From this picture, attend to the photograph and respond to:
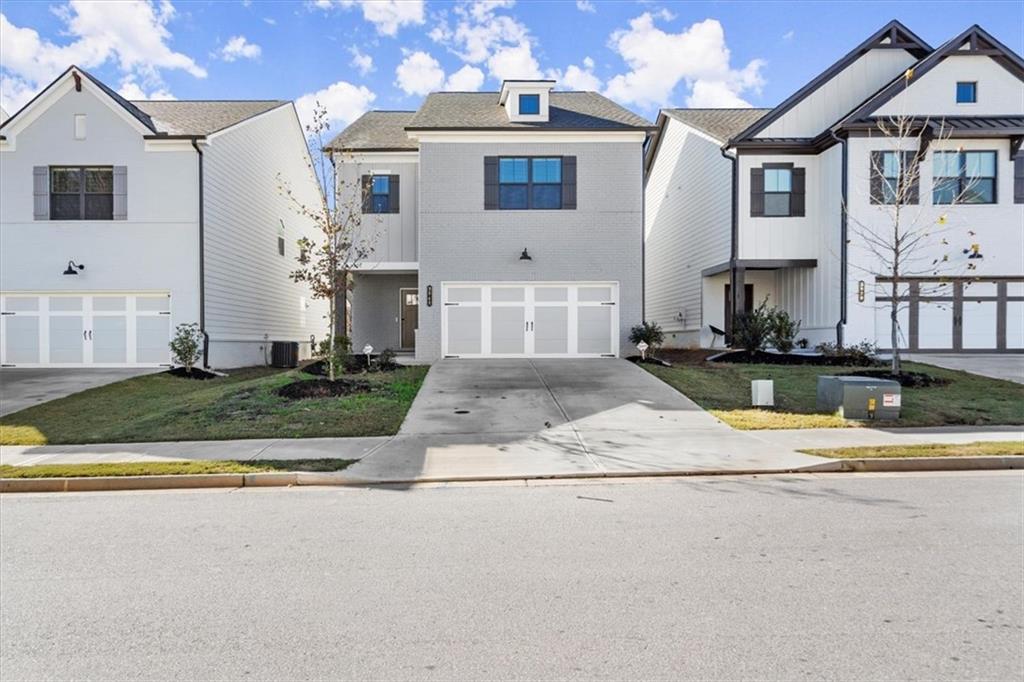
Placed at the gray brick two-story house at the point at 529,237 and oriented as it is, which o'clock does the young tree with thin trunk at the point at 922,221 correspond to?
The young tree with thin trunk is roughly at 9 o'clock from the gray brick two-story house.

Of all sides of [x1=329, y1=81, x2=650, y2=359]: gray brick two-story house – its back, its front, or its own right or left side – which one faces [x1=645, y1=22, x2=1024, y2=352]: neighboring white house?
left

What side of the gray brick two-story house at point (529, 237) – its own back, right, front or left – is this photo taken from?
front

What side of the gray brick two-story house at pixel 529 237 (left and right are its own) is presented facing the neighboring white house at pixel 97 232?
right

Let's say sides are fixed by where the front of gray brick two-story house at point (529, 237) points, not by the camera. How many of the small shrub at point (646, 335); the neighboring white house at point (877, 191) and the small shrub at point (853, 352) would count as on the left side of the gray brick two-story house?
3

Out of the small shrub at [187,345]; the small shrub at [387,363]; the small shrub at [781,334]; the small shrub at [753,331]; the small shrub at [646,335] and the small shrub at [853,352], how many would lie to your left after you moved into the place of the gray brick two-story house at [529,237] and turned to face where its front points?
4

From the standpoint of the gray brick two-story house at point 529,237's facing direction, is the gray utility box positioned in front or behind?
in front

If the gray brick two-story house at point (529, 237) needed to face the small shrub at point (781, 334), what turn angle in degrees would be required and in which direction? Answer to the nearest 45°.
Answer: approximately 90° to its left

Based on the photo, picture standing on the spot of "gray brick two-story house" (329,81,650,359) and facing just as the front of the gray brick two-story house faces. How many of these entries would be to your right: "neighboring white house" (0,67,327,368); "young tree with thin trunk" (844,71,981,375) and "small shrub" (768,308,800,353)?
1

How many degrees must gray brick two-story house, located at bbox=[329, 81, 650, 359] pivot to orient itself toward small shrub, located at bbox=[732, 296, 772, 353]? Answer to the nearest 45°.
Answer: approximately 90° to its left

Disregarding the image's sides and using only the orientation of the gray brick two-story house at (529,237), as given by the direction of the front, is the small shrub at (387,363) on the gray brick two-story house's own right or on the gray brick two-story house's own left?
on the gray brick two-story house's own right

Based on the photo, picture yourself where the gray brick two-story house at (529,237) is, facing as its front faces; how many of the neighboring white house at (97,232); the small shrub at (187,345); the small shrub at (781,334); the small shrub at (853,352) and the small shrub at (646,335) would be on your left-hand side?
3

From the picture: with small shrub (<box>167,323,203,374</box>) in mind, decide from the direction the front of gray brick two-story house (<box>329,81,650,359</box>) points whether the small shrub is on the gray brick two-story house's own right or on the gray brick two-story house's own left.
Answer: on the gray brick two-story house's own right
